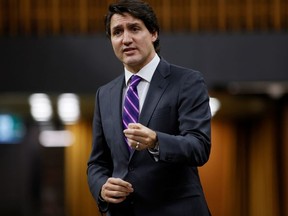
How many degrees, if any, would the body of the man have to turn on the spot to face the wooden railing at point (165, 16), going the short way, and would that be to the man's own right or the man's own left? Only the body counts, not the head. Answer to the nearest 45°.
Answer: approximately 135° to the man's own right

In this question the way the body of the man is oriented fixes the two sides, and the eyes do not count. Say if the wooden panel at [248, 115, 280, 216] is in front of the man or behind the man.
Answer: behind

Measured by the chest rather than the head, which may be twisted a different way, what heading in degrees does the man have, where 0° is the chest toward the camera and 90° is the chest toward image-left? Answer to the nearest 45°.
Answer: approximately 45°

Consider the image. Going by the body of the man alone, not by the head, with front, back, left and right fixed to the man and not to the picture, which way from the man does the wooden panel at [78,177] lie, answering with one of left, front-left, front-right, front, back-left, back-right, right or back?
back-right

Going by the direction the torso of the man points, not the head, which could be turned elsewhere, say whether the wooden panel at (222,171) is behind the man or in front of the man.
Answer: behind
